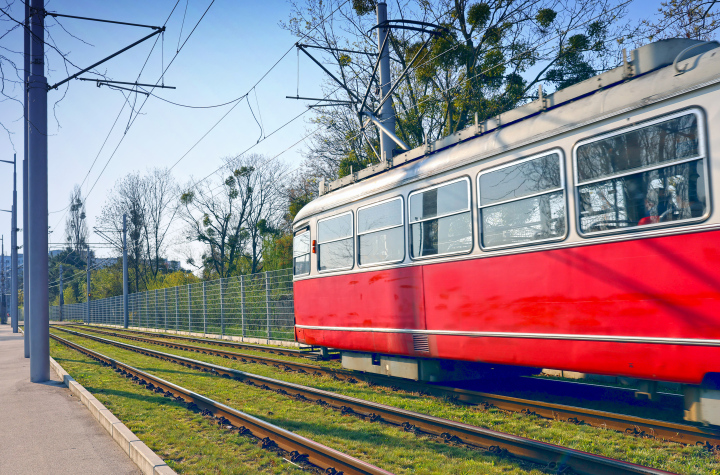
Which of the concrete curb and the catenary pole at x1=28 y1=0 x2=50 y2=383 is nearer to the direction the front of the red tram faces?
the catenary pole

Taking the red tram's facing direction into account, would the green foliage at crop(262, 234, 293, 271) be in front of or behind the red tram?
in front

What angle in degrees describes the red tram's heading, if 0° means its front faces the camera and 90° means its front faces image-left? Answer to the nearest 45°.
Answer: approximately 135°
